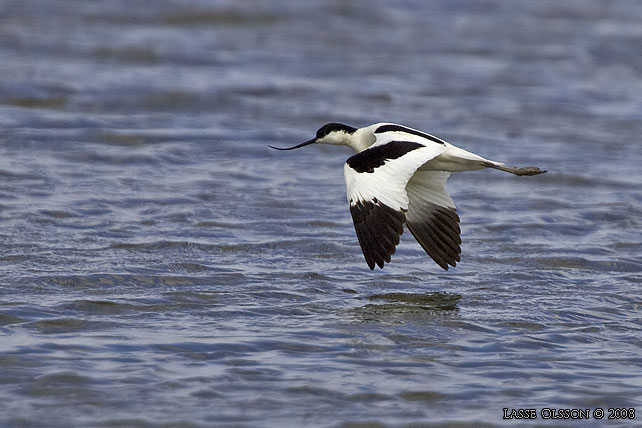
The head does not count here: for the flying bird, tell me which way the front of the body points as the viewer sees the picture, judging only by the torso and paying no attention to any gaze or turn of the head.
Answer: to the viewer's left
